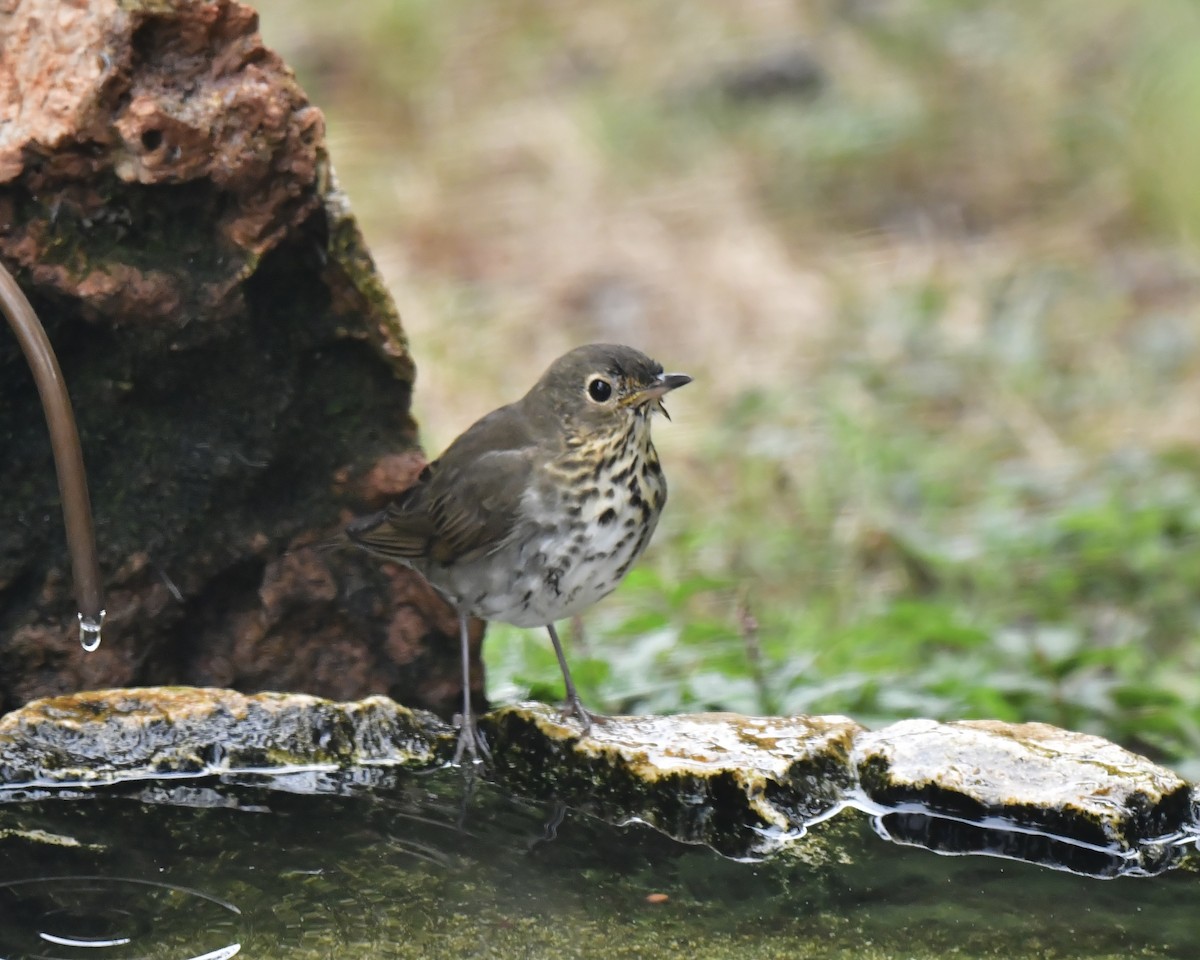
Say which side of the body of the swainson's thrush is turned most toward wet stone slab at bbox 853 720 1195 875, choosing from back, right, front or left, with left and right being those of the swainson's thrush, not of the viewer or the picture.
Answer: front

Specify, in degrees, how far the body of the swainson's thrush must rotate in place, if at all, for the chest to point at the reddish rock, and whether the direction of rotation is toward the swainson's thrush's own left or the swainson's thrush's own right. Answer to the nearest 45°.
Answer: approximately 135° to the swainson's thrush's own right

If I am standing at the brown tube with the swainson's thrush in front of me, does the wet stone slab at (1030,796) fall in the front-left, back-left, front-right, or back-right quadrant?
front-right

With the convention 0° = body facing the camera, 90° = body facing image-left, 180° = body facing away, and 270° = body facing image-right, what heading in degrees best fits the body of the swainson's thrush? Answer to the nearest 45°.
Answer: approximately 315°

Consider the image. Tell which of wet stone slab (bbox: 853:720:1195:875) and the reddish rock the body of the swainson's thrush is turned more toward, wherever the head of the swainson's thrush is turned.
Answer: the wet stone slab
